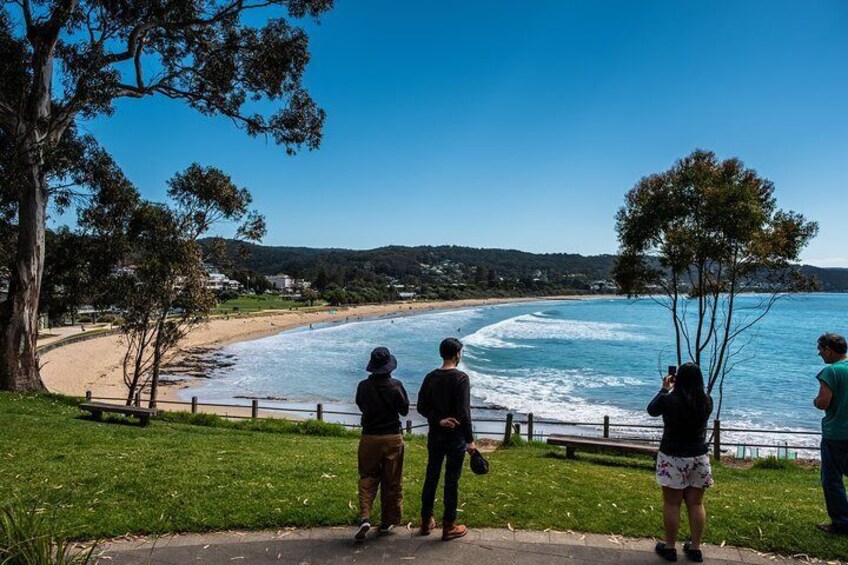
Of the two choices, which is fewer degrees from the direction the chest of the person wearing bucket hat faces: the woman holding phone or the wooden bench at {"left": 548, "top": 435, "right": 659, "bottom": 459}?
the wooden bench

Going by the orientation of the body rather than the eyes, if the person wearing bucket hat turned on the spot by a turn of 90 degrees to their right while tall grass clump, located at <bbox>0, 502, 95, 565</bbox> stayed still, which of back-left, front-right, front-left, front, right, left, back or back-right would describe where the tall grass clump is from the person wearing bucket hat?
back-right

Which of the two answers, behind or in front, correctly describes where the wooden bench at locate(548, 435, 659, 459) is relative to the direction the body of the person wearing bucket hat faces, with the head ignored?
in front

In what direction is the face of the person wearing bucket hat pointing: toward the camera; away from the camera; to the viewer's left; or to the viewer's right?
away from the camera

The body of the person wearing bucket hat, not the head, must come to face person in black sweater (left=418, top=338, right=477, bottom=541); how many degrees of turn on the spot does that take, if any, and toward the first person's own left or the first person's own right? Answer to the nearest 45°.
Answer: approximately 135° to the first person's own right

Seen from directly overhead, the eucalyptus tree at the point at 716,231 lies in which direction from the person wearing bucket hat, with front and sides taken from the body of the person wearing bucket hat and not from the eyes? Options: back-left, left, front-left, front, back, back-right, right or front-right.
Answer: front-right

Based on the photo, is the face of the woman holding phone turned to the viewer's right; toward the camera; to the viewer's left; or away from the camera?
away from the camera

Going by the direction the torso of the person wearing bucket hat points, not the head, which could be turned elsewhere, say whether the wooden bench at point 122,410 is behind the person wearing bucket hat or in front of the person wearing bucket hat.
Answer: in front

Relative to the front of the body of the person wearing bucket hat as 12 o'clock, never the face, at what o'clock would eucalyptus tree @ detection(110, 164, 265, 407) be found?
The eucalyptus tree is roughly at 11 o'clock from the person wearing bucket hat.

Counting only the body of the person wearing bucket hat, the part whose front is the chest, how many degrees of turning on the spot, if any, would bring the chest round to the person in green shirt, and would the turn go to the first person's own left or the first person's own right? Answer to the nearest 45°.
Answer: approximately 90° to the first person's own right

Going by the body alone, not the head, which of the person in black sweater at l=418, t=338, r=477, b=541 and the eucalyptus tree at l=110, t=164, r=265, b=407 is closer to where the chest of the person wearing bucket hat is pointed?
the eucalyptus tree

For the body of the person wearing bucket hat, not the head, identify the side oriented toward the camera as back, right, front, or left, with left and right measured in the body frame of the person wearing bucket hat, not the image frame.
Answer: back
